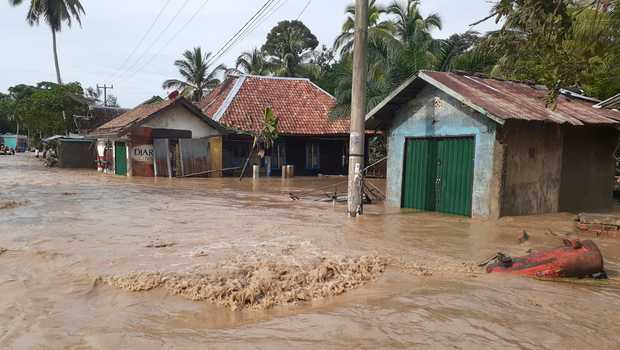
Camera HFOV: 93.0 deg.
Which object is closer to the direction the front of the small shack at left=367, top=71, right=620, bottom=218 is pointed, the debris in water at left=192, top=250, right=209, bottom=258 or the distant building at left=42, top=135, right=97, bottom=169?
the debris in water

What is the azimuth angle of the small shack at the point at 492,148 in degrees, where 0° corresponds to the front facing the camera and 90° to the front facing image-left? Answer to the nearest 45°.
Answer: approximately 45°

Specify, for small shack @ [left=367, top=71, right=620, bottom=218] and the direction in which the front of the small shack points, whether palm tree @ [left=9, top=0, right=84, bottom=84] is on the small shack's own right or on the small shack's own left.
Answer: on the small shack's own right

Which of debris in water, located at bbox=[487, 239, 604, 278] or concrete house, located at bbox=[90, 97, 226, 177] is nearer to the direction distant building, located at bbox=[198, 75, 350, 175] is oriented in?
the debris in water

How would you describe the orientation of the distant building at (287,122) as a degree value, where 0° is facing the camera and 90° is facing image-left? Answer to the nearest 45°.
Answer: approximately 0°

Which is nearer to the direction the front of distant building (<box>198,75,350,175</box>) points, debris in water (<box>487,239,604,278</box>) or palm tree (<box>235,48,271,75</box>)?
the debris in water

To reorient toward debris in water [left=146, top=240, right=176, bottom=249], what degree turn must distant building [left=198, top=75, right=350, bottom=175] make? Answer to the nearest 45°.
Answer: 0° — it already faces it

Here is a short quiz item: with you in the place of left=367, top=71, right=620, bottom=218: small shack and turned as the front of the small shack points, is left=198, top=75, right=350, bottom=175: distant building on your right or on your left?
on your right
